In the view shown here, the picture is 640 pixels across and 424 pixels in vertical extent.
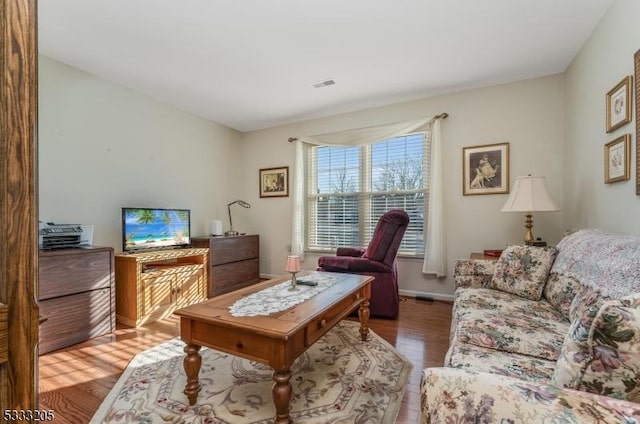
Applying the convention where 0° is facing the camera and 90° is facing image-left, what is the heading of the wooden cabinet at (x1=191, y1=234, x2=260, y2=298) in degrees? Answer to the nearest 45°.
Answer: approximately 315°

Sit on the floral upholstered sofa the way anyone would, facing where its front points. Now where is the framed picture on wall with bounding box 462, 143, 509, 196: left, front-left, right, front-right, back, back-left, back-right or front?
right

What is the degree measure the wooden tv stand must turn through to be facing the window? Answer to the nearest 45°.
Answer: approximately 45° to its left

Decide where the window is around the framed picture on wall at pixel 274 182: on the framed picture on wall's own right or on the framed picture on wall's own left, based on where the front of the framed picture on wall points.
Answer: on the framed picture on wall's own left

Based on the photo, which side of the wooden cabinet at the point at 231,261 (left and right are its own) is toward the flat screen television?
right

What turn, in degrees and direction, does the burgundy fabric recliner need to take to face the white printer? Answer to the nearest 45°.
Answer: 0° — it already faces it

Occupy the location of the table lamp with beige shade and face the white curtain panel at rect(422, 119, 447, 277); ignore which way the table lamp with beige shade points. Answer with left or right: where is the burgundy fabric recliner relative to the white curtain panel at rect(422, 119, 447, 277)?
left

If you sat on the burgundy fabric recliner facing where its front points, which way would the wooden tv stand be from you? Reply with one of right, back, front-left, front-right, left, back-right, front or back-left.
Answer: front

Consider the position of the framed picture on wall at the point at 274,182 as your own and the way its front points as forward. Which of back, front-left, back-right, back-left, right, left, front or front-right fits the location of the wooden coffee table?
front-left

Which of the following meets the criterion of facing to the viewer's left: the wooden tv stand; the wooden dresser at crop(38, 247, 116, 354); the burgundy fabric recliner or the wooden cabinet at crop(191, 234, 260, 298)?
the burgundy fabric recliner

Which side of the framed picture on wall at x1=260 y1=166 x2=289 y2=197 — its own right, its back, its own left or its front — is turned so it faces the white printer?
front

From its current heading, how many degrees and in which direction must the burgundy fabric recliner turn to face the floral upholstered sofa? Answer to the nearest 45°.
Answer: approximately 90° to its left

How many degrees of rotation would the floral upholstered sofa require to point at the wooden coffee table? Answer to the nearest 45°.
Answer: approximately 45° to its left

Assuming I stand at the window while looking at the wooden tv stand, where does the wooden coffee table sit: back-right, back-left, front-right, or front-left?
front-left

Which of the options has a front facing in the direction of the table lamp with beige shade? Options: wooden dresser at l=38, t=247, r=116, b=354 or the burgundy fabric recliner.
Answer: the wooden dresser

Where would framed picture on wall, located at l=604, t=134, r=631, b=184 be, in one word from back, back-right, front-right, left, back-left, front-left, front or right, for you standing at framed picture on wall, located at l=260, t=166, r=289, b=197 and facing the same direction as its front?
left

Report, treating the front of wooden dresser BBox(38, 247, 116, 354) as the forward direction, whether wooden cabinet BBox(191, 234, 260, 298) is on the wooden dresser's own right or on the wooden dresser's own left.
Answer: on the wooden dresser's own left

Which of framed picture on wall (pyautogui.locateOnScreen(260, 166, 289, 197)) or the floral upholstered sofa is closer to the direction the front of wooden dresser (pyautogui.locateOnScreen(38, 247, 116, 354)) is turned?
the floral upholstered sofa

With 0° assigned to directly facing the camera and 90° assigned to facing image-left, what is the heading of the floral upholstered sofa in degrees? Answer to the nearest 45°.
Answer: approximately 90°
